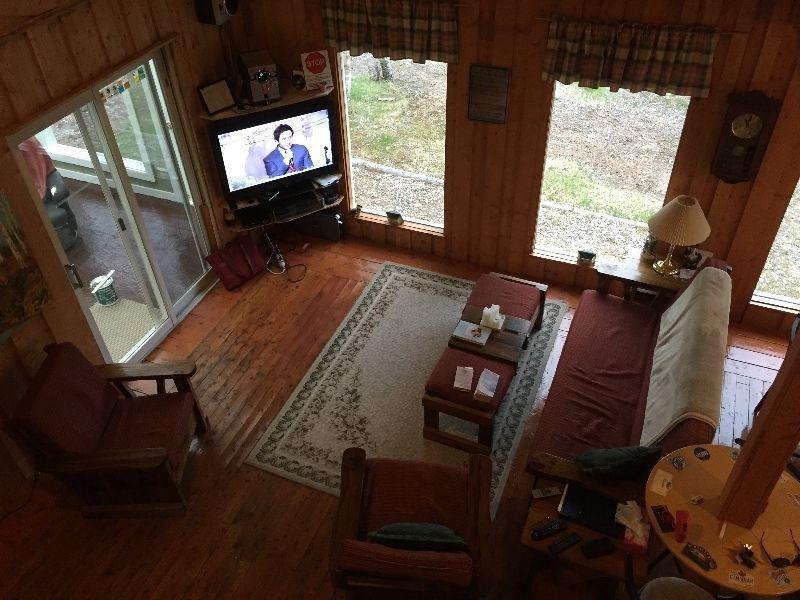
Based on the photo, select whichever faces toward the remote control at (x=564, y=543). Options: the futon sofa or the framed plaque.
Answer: the framed plaque

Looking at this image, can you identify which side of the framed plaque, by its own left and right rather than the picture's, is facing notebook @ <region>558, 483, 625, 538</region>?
front

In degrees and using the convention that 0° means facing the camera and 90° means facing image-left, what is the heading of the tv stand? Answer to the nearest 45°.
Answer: approximately 315°

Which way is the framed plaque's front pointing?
toward the camera

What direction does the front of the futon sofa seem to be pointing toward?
to the viewer's left

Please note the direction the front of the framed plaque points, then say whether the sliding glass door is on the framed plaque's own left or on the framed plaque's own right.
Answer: on the framed plaque's own right

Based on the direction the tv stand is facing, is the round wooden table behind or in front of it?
in front

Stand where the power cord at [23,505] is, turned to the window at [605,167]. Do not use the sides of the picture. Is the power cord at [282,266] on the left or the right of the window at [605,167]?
left

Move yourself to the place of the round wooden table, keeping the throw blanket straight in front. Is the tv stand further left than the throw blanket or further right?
left

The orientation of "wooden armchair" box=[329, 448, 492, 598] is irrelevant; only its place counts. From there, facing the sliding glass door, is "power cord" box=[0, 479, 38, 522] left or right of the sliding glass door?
left

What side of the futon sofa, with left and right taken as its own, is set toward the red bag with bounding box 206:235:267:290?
front

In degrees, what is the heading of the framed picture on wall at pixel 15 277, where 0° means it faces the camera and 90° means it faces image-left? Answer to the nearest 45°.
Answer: approximately 315°

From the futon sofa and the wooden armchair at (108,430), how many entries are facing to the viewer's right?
1

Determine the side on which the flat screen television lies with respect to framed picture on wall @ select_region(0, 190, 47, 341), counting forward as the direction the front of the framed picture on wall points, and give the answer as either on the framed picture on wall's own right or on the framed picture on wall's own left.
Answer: on the framed picture on wall's own left

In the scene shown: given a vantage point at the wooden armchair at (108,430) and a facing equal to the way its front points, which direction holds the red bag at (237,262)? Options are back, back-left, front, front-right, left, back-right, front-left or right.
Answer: front-left

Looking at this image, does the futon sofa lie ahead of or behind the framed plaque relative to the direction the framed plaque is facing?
ahead

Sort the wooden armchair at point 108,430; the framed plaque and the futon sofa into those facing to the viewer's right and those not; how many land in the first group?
1

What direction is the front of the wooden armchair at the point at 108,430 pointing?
to the viewer's right
